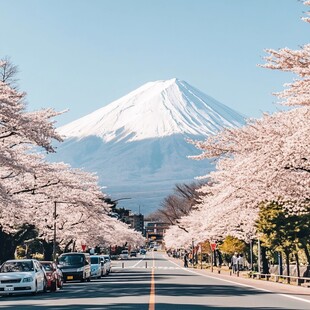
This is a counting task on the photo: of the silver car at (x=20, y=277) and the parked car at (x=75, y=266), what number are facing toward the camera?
2

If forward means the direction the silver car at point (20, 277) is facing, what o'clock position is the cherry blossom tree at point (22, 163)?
The cherry blossom tree is roughly at 6 o'clock from the silver car.

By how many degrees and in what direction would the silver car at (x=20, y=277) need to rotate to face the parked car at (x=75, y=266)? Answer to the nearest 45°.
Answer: approximately 180°

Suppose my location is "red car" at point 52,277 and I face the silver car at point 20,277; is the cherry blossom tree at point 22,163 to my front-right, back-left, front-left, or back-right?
back-right

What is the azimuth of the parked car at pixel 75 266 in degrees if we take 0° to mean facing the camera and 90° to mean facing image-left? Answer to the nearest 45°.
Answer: approximately 0°

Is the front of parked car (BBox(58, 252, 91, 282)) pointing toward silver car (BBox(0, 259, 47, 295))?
yes

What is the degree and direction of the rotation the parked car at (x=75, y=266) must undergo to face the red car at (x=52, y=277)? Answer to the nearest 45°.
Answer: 0° — it already faces it
